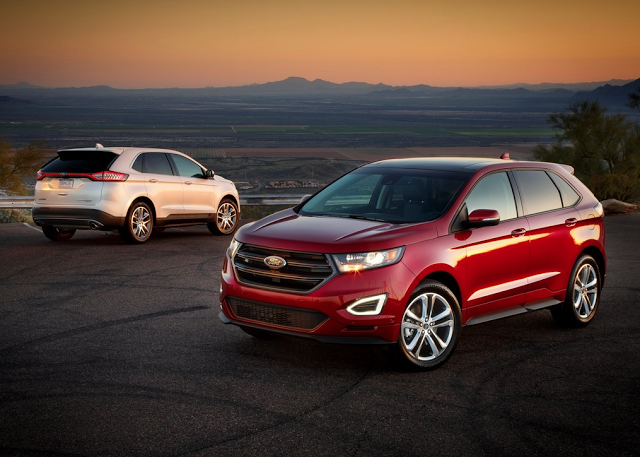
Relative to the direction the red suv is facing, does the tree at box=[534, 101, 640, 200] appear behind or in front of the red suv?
behind

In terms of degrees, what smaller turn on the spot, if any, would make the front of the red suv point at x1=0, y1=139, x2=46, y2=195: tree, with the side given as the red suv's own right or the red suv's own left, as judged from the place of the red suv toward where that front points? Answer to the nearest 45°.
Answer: approximately 90° to the red suv's own right

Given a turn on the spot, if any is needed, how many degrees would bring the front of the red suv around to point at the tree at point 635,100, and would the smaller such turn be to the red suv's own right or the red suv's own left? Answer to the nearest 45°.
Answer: approximately 135° to the red suv's own right

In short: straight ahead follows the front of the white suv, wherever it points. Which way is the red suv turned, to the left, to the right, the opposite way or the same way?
the opposite way

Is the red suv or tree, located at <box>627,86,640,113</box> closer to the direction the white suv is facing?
the tree

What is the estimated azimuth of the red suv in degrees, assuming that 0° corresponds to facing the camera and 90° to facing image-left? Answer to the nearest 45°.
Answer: approximately 45°

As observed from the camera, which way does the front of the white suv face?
facing away from the viewer and to the right of the viewer

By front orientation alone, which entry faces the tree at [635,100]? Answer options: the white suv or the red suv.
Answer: the white suv
